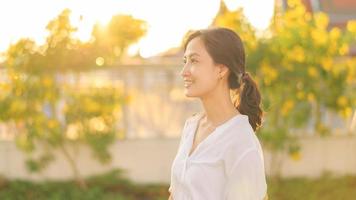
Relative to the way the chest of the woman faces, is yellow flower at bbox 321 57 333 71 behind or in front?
behind

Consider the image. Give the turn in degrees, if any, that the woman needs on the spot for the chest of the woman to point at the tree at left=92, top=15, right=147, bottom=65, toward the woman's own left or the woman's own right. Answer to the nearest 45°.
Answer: approximately 135° to the woman's own right

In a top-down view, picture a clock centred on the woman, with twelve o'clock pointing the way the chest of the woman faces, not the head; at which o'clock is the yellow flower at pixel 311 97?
The yellow flower is roughly at 5 o'clock from the woman.

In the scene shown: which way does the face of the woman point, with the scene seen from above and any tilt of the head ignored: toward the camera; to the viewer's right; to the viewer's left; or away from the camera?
to the viewer's left

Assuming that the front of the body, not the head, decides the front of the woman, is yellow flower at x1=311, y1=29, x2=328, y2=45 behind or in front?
behind

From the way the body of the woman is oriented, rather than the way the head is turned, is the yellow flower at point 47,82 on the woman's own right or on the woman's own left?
on the woman's own right

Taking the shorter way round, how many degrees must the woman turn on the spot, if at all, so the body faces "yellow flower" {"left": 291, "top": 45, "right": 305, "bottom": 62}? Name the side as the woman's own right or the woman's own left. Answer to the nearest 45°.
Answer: approximately 135° to the woman's own right

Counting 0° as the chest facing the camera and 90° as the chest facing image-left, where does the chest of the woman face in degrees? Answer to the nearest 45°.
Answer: approximately 45°
